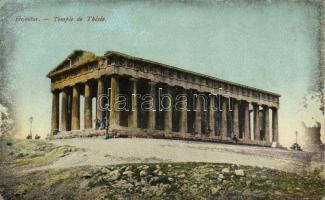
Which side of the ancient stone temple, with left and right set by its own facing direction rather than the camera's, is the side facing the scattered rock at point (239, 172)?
left

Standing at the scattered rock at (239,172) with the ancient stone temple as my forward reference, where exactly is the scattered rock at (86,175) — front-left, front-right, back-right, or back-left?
front-left

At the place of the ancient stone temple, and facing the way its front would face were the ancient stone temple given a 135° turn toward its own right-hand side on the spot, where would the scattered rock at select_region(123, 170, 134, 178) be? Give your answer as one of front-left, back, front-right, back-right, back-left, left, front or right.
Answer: back

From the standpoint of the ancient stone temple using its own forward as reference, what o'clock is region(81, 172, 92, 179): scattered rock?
The scattered rock is roughly at 11 o'clock from the ancient stone temple.

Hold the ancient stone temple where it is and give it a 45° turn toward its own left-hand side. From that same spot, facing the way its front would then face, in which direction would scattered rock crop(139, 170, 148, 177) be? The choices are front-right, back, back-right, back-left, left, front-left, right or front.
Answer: front
